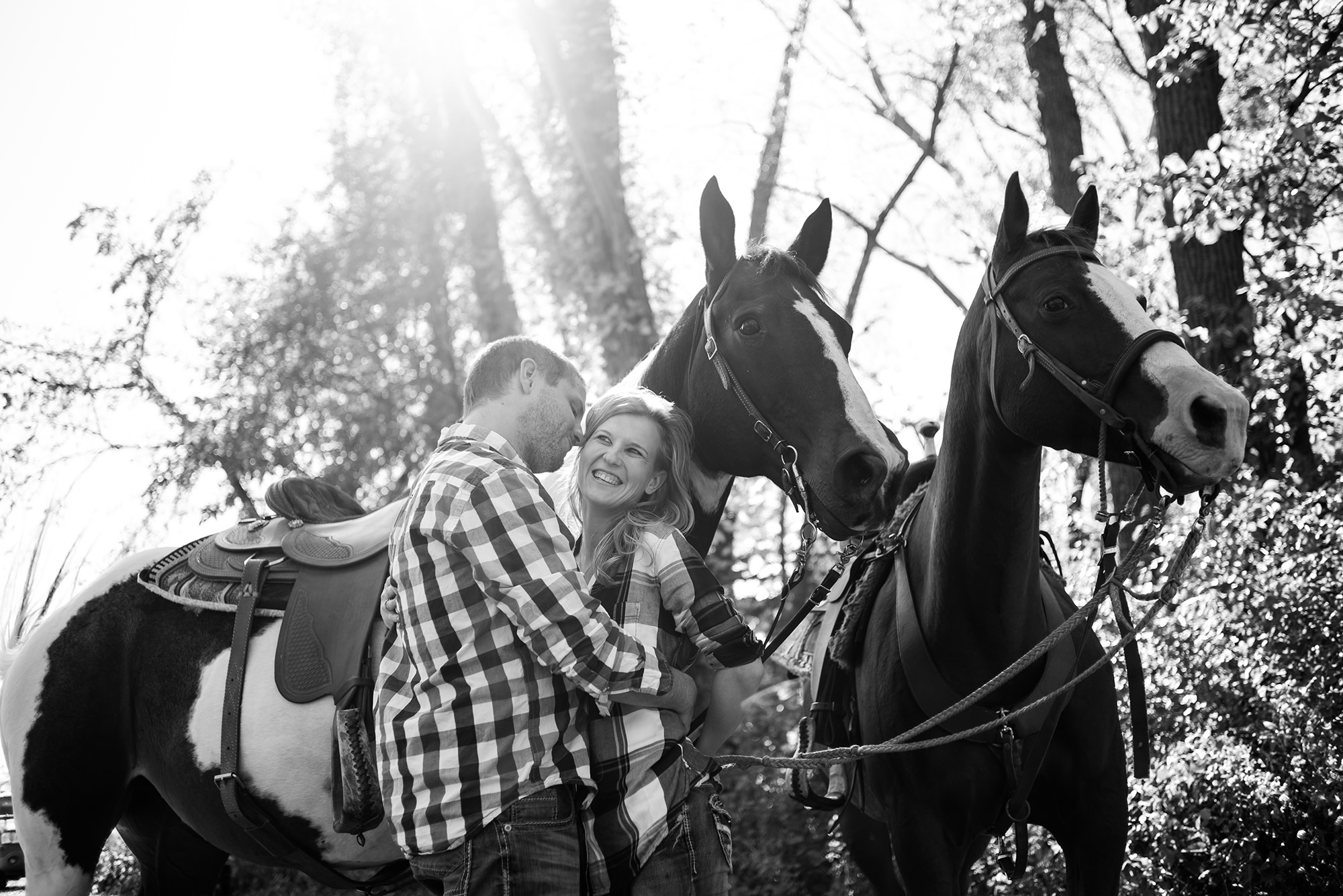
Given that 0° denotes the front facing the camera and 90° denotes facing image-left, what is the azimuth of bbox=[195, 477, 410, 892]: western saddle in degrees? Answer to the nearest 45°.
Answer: approximately 270°

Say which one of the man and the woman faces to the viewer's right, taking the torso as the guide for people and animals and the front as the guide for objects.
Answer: the man

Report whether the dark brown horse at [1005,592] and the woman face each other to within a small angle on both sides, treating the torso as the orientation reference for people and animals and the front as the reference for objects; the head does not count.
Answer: no

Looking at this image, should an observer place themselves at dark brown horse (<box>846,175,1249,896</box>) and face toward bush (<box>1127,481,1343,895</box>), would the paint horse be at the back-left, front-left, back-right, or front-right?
back-left

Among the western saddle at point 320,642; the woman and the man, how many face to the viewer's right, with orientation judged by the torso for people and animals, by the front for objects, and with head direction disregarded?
2

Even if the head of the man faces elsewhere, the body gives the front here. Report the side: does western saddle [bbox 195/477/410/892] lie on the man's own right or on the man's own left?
on the man's own left

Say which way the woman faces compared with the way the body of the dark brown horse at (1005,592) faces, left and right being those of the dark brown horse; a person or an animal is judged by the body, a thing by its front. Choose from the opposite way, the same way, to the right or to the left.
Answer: to the right

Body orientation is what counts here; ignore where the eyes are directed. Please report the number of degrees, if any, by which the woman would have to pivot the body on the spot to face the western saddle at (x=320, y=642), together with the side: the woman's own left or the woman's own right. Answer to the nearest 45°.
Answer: approximately 90° to the woman's own right

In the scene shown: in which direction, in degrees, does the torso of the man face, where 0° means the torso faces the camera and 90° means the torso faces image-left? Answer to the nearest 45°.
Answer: approximately 270°

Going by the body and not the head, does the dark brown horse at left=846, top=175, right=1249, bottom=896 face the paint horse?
no

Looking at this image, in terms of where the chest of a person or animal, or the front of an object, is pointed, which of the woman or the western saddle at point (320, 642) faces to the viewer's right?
the western saddle

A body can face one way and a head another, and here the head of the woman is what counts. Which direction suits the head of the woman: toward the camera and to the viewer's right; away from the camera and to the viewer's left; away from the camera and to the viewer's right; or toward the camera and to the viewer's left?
toward the camera and to the viewer's left

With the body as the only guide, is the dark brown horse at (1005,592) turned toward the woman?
no

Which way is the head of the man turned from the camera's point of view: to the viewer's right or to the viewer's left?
to the viewer's right

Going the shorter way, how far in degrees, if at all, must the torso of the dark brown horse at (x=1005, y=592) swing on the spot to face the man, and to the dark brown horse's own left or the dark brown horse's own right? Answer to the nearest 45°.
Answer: approximately 90° to the dark brown horse's own right

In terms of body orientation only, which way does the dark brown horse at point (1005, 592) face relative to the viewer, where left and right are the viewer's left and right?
facing the viewer and to the right of the viewer

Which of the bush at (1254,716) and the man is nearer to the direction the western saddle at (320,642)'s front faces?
the bush
